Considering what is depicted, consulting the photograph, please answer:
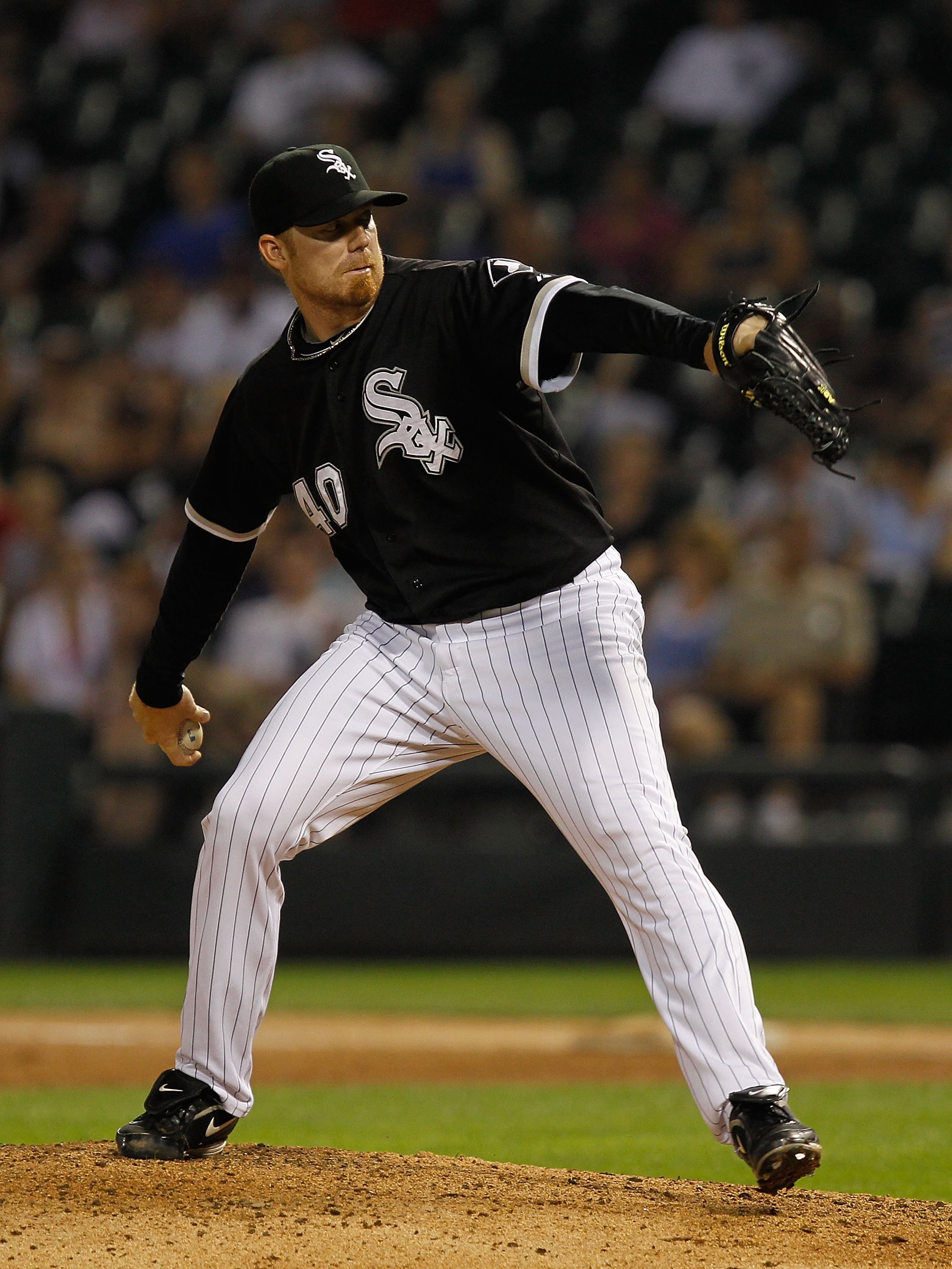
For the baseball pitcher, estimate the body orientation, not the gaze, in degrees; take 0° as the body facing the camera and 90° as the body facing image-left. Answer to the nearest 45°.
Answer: approximately 0°
